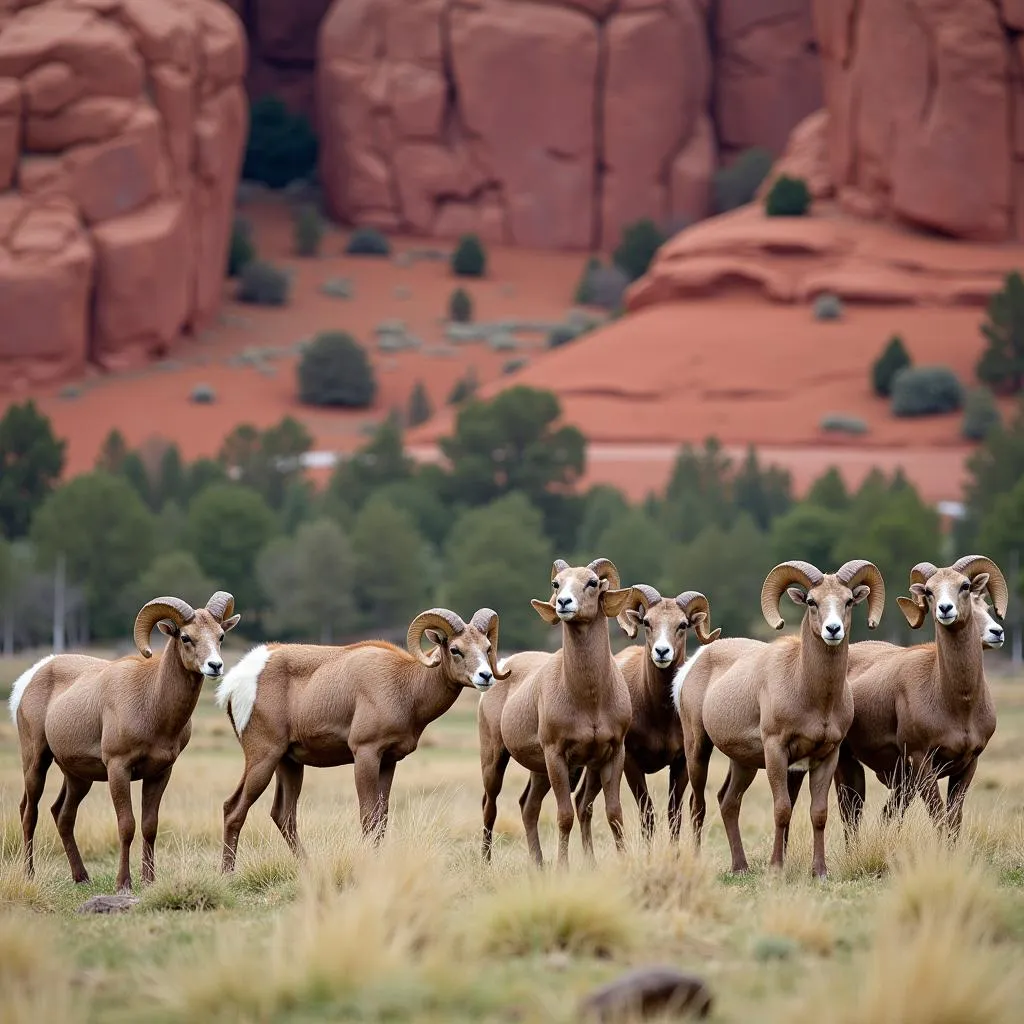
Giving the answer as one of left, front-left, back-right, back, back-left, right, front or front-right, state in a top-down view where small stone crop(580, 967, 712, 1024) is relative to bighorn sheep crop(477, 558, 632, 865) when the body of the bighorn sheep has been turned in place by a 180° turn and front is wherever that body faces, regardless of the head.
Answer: back-left

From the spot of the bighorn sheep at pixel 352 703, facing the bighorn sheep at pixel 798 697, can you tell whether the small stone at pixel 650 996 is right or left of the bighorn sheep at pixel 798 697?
right

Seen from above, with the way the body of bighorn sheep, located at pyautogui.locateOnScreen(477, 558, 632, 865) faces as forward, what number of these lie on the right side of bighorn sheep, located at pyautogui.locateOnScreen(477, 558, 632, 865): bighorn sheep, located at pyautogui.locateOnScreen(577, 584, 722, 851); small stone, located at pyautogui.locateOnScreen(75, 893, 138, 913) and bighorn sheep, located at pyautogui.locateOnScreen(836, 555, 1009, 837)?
1

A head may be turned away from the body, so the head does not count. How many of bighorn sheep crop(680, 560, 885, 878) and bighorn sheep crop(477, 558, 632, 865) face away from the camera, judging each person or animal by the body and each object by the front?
0

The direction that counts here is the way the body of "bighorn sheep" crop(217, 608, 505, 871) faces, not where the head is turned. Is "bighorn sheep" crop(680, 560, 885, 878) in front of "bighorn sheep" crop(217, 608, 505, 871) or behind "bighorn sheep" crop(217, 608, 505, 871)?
in front

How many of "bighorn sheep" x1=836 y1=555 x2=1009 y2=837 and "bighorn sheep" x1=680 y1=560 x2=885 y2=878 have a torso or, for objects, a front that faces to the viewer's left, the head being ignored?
0

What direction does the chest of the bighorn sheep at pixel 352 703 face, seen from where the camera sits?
to the viewer's right
